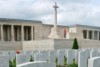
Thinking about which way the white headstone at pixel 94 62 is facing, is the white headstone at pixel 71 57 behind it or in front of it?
behind

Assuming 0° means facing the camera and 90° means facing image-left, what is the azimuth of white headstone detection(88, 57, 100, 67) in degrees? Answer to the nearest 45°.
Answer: approximately 315°
